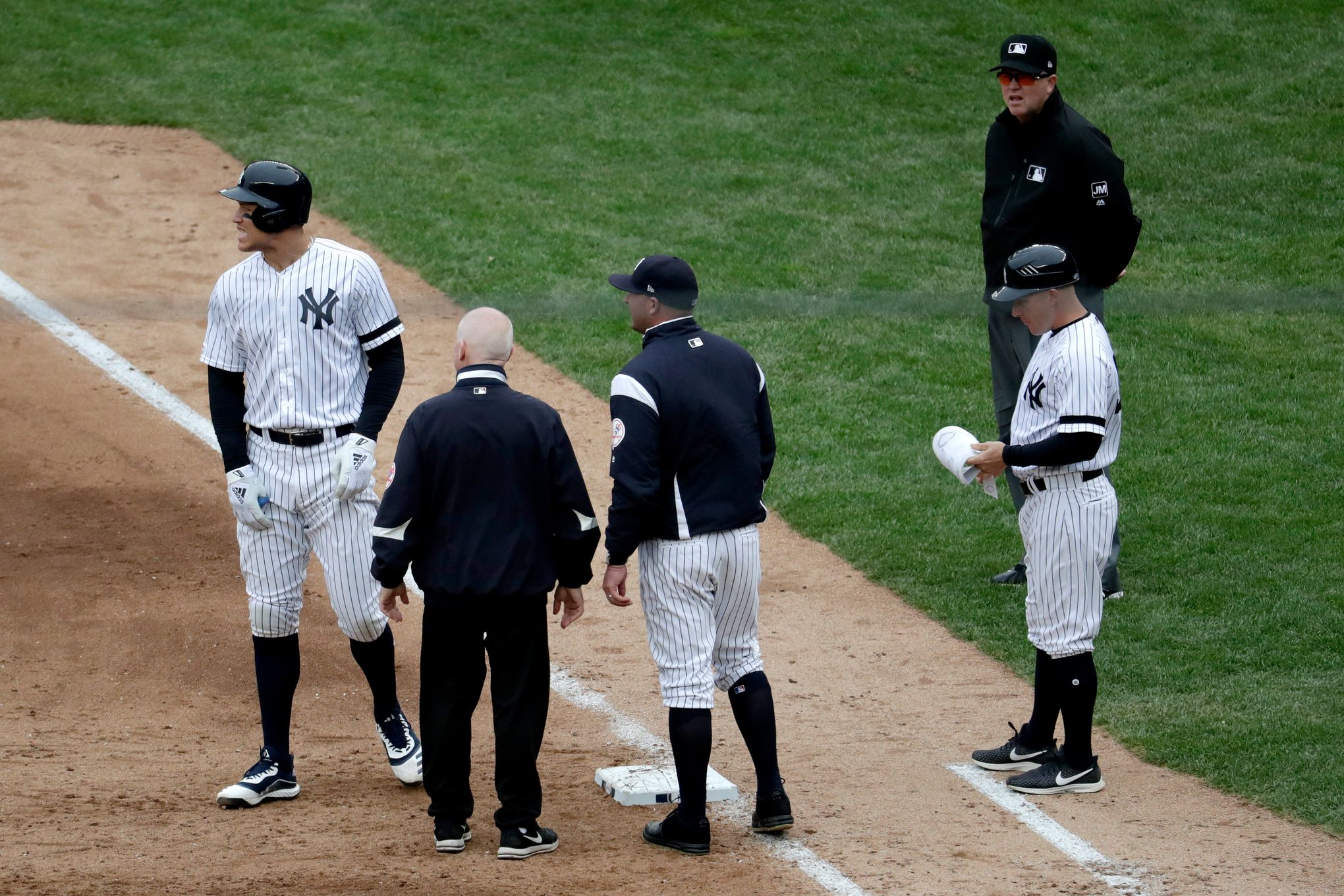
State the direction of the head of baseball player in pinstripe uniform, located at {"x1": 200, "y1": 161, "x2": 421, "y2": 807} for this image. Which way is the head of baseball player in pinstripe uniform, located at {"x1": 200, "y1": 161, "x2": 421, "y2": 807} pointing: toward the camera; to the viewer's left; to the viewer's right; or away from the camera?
to the viewer's left

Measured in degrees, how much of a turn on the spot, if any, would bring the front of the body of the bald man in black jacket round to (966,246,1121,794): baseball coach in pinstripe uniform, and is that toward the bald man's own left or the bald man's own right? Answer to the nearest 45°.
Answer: approximately 90° to the bald man's own right

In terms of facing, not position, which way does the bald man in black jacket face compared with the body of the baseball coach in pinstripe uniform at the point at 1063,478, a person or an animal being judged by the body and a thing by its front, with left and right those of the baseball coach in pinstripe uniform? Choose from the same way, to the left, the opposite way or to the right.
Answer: to the right

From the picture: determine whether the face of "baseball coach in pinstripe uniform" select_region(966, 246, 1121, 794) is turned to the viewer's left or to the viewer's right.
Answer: to the viewer's left

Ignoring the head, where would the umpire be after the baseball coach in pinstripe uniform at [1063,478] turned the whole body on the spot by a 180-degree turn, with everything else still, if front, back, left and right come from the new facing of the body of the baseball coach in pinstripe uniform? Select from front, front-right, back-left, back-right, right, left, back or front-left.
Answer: left

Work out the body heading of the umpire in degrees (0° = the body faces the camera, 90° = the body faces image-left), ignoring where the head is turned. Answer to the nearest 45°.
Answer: approximately 45°

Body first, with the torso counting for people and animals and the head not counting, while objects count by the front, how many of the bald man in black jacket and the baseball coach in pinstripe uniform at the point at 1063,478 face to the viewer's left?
1

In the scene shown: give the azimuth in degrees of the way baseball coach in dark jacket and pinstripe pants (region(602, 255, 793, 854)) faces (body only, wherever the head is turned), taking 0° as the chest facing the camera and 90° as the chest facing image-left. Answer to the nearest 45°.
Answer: approximately 135°

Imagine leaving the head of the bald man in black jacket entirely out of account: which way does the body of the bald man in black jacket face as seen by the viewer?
away from the camera

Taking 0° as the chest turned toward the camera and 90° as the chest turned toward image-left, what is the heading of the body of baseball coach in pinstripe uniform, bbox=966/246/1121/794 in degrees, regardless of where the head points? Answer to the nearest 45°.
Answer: approximately 90°

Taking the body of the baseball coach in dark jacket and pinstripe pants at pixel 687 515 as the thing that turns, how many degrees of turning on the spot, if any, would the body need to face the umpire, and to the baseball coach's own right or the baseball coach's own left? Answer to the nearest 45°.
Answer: approximately 90° to the baseball coach's own right
